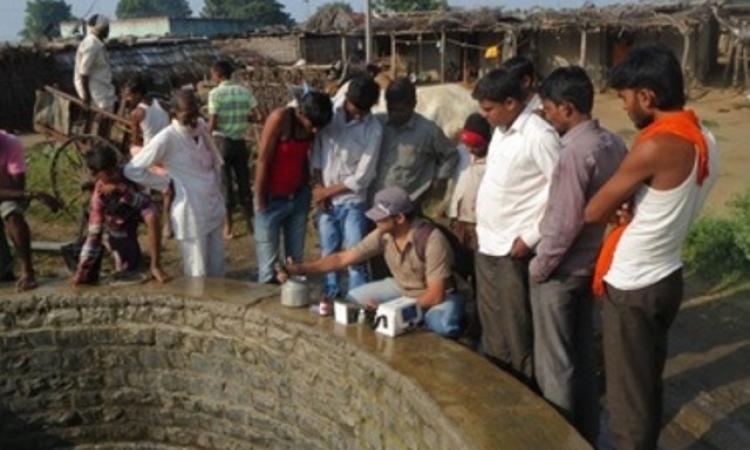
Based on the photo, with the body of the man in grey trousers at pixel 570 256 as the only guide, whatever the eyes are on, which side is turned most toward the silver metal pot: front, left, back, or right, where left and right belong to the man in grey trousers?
front

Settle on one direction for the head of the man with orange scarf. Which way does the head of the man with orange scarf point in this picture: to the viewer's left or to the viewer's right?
to the viewer's left

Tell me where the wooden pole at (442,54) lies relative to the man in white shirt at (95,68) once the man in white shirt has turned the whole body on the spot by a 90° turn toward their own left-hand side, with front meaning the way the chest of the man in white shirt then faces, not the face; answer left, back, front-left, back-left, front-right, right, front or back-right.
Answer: front

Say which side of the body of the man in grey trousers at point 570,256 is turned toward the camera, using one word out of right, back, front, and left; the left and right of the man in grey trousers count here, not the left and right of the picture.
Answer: left

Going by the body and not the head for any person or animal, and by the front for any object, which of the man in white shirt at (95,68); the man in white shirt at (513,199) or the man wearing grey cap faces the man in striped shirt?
the man in white shirt at (95,68)

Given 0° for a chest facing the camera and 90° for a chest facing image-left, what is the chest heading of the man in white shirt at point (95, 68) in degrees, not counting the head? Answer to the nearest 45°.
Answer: approximately 315°

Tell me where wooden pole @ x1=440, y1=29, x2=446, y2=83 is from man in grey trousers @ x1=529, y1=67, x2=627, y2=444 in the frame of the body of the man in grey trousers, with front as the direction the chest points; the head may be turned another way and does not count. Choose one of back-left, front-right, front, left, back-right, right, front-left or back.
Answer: right

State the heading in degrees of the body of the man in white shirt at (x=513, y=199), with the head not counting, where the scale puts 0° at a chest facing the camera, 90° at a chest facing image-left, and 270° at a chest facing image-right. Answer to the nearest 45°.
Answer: approximately 45°

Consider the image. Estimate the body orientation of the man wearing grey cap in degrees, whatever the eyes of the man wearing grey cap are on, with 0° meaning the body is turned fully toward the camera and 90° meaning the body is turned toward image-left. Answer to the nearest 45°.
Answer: approximately 45°
